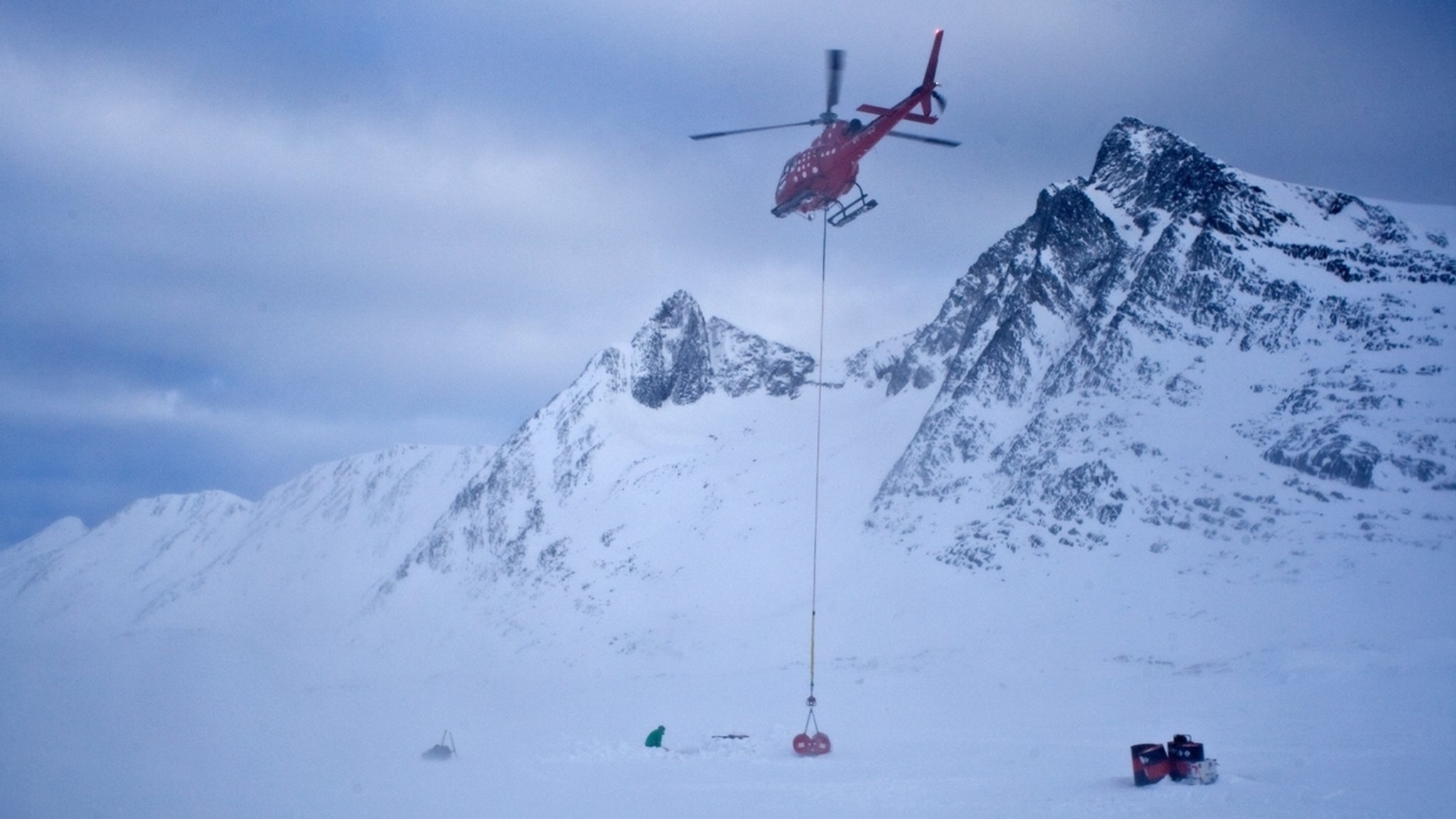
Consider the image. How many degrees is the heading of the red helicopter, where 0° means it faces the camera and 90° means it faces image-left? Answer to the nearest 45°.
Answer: approximately 45°

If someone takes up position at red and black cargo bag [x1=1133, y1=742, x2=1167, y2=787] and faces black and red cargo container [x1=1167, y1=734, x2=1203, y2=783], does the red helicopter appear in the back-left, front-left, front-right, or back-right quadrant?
back-left
